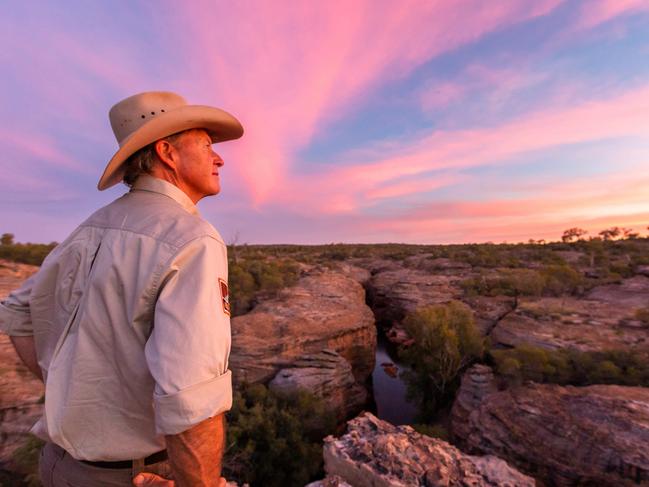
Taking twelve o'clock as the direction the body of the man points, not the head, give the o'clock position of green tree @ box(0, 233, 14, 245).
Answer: The green tree is roughly at 10 o'clock from the man.

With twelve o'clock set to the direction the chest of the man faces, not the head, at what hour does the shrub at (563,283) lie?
The shrub is roughly at 1 o'clock from the man.

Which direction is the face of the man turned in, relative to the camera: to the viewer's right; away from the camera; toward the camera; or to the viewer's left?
to the viewer's right

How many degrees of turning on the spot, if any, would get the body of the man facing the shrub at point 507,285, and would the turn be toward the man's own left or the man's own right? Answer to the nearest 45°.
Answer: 0° — they already face it

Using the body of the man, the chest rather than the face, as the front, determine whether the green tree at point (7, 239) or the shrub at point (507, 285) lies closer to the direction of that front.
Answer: the shrub

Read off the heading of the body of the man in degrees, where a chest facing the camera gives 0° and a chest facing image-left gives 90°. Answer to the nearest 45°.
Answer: approximately 225°
